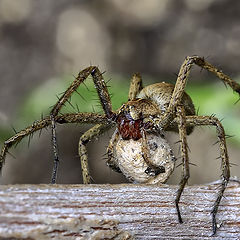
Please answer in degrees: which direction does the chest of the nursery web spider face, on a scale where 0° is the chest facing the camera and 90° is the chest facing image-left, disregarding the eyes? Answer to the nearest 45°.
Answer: approximately 45°
